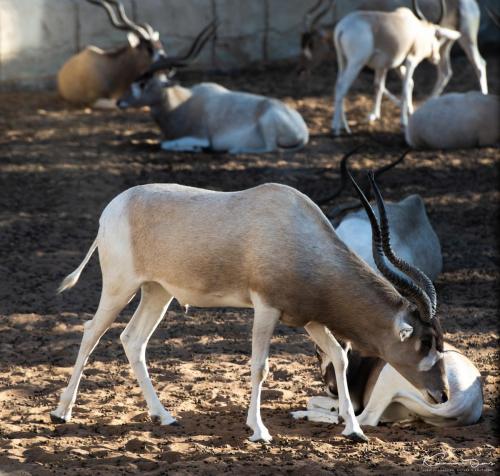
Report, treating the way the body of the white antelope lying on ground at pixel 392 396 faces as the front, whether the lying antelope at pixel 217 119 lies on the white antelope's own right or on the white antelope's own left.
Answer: on the white antelope's own right

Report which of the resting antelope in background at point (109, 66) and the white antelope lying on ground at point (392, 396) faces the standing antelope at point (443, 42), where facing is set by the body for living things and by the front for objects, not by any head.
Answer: the resting antelope in background

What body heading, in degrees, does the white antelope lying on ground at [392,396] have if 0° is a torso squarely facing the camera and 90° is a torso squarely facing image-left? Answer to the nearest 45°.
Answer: approximately 90°

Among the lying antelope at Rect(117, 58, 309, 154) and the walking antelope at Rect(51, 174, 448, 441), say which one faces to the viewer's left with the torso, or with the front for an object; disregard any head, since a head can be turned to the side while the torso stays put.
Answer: the lying antelope

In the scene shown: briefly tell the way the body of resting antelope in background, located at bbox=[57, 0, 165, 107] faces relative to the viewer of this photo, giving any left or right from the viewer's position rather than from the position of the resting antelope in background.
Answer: facing to the right of the viewer

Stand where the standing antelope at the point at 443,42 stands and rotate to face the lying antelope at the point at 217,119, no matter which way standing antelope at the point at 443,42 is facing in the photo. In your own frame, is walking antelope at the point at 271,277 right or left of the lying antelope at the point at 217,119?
left

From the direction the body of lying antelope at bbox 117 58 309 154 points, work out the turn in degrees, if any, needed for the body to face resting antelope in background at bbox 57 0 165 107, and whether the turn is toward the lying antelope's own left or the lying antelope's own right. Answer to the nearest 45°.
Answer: approximately 45° to the lying antelope's own right

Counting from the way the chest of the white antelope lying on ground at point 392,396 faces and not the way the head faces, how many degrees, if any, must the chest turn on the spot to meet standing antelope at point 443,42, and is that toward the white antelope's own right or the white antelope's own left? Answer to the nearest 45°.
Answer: approximately 90° to the white antelope's own right
